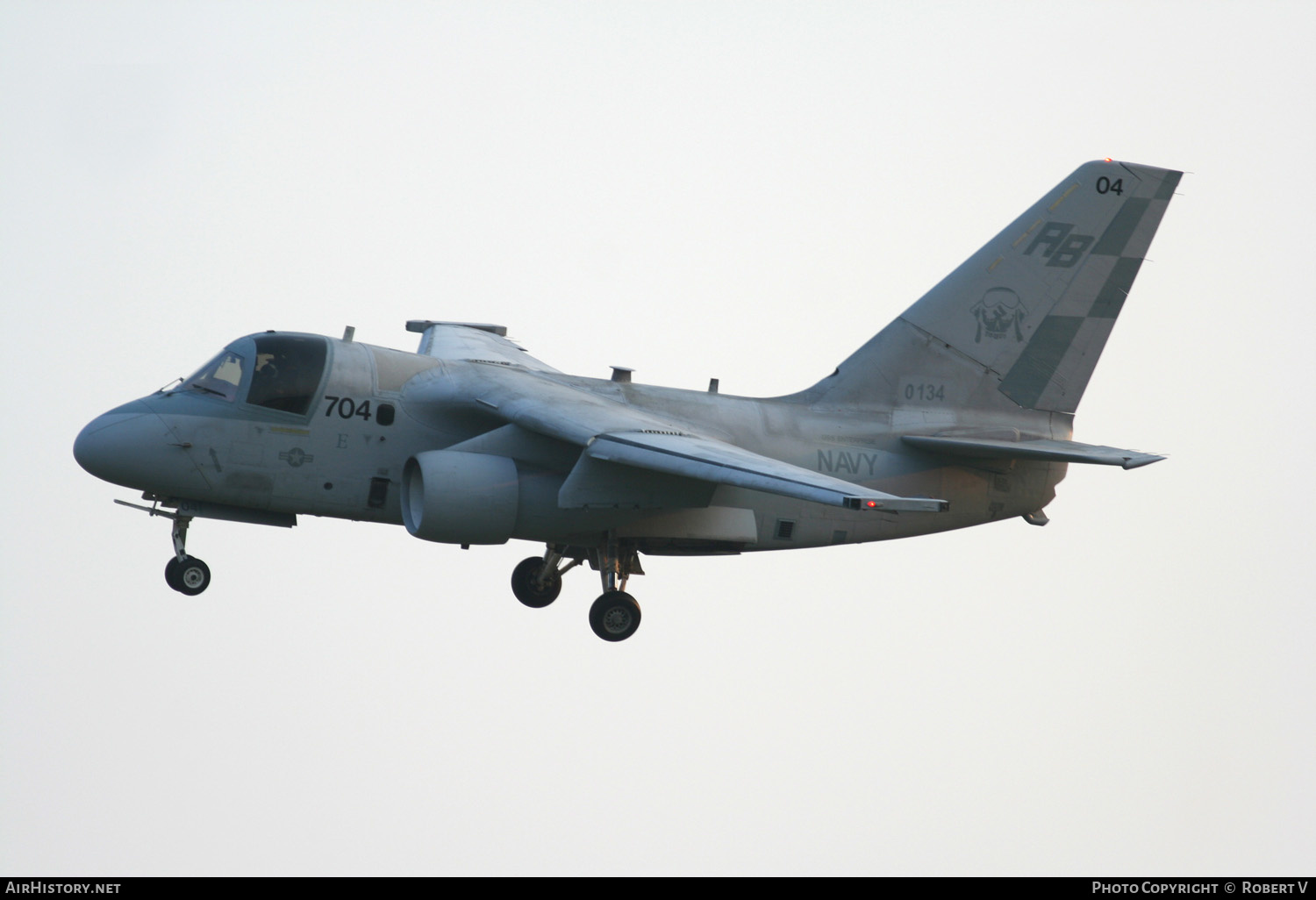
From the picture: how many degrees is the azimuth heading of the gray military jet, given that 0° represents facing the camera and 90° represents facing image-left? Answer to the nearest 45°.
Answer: approximately 90°
